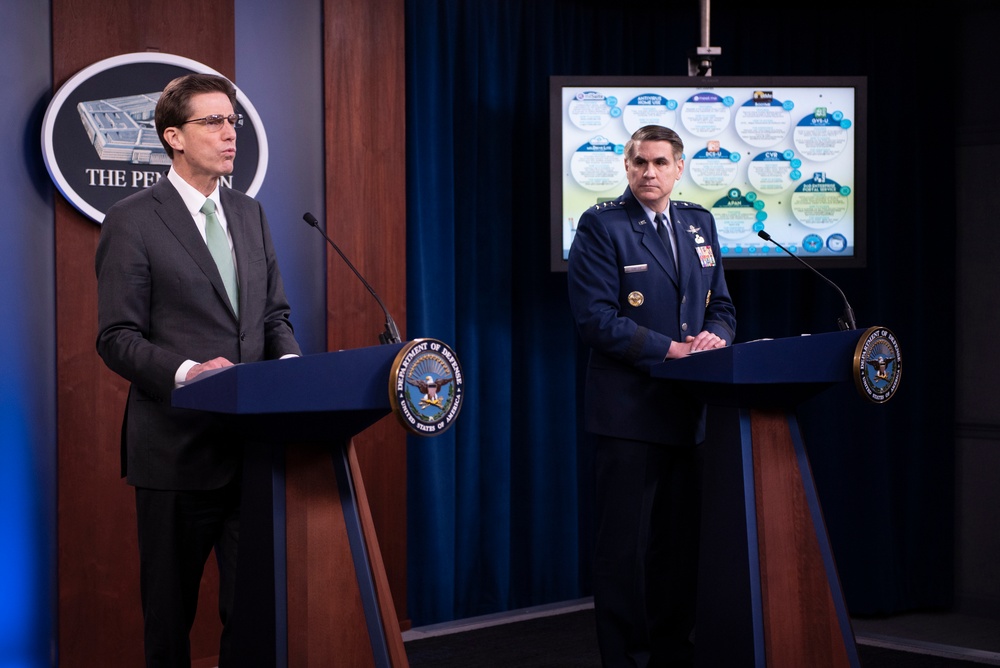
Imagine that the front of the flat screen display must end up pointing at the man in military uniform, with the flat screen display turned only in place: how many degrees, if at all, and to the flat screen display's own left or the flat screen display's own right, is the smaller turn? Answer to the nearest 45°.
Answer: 0° — it already faces them

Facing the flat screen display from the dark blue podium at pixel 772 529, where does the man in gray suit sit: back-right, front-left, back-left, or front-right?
back-left

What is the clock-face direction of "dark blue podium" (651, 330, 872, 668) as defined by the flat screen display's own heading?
The dark blue podium is roughly at 12 o'clock from the flat screen display.

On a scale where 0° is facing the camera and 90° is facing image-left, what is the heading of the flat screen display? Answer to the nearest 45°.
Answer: approximately 0°

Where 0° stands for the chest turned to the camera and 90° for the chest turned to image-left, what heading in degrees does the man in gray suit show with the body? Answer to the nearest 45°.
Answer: approximately 315°

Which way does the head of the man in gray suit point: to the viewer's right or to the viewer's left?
to the viewer's right

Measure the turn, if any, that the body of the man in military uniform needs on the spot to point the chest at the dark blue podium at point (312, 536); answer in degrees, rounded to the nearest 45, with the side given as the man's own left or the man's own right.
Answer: approximately 90° to the man's own right
